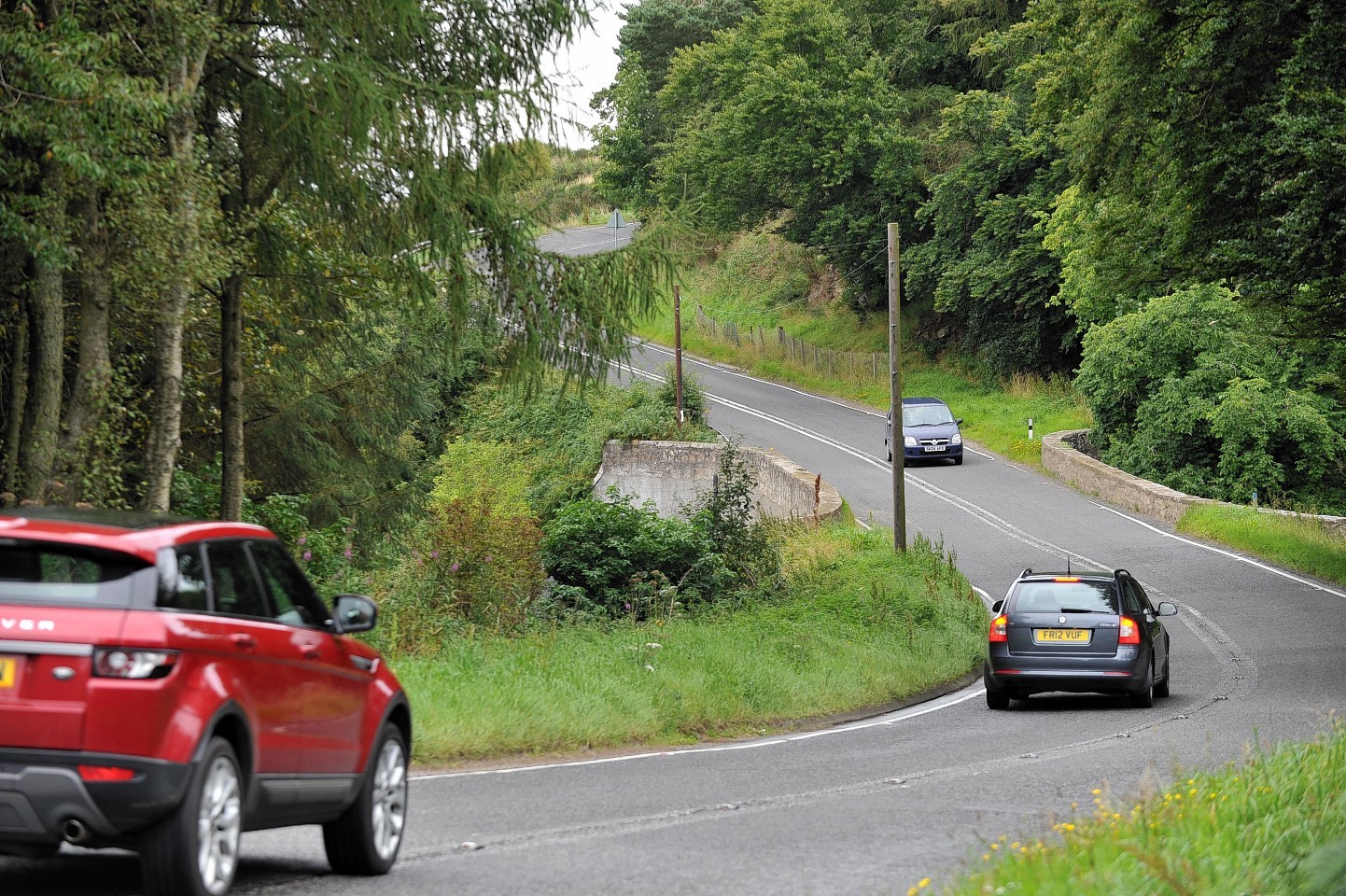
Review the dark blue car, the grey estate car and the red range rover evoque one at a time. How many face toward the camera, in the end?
1

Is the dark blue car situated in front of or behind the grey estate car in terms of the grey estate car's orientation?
in front

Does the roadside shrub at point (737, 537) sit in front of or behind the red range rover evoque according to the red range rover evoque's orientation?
in front

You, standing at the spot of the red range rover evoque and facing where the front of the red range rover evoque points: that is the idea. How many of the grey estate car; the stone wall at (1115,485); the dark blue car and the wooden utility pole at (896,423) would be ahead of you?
4

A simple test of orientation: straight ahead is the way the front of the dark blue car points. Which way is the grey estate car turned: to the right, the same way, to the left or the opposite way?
the opposite way

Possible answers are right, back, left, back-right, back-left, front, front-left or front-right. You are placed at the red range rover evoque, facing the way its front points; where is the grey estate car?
front

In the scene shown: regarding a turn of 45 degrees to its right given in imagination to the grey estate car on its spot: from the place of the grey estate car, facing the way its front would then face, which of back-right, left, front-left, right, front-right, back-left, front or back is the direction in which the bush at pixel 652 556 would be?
left

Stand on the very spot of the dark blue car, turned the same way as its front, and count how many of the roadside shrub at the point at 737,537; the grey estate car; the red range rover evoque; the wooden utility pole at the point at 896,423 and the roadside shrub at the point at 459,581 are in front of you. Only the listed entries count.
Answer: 5

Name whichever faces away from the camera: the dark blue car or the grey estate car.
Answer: the grey estate car

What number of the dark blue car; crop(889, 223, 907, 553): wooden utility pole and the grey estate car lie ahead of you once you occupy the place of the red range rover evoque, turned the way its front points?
3

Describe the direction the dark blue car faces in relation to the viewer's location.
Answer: facing the viewer

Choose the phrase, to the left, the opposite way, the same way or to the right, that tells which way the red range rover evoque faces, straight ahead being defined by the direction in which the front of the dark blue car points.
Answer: the opposite way

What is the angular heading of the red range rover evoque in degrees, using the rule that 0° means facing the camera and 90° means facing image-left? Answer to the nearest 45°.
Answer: approximately 225°

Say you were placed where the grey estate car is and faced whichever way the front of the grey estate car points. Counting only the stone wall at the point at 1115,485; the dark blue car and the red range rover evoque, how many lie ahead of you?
2

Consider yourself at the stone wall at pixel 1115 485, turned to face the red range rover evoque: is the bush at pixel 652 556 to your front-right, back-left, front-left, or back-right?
front-right

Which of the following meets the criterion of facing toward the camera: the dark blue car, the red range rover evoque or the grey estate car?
the dark blue car

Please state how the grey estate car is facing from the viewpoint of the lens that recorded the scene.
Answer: facing away from the viewer

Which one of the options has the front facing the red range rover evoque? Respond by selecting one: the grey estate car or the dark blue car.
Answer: the dark blue car

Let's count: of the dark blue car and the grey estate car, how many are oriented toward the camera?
1

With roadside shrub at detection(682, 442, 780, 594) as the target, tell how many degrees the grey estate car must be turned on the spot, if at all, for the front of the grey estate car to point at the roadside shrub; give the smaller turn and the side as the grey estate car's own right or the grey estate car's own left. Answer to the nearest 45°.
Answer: approximately 45° to the grey estate car's own left
